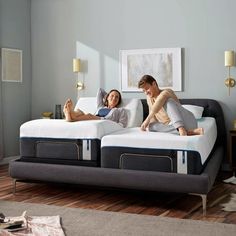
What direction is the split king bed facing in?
toward the camera

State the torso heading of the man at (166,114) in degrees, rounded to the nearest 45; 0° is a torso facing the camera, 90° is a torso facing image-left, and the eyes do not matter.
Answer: approximately 45°

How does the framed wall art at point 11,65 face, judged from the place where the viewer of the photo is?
facing the viewer and to the right of the viewer

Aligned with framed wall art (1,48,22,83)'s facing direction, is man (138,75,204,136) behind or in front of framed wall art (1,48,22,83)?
in front

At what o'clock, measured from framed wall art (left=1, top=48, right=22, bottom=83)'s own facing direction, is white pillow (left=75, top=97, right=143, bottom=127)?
The white pillow is roughly at 12 o'clock from the framed wall art.

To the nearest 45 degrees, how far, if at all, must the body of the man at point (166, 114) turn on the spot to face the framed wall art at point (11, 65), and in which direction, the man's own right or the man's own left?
approximately 90° to the man's own right

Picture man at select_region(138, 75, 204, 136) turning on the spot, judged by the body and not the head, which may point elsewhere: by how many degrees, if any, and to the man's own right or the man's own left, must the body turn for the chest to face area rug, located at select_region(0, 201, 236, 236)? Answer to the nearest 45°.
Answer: approximately 45° to the man's own left

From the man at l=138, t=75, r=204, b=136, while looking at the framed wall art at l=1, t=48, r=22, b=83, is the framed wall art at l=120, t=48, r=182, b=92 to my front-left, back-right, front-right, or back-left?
front-right

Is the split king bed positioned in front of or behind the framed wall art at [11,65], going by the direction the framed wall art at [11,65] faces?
in front

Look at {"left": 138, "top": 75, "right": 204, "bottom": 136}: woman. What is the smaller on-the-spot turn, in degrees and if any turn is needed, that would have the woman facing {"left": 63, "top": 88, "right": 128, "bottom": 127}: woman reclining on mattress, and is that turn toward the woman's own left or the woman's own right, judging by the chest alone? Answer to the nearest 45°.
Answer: approximately 90° to the woman's own right

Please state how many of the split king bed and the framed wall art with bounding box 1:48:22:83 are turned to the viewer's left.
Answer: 0

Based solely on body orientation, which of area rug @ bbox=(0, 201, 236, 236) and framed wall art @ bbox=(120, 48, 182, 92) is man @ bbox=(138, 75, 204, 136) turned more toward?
the area rug

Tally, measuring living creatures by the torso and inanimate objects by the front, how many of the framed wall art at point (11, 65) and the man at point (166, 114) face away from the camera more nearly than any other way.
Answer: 0
